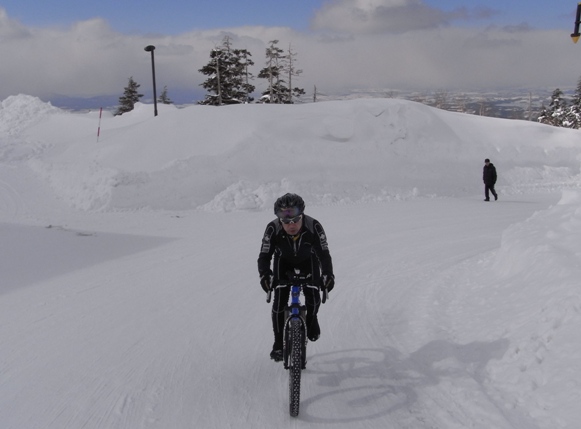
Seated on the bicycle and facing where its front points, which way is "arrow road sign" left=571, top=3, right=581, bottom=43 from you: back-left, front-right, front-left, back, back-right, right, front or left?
back-left

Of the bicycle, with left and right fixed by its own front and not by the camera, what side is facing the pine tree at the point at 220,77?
back

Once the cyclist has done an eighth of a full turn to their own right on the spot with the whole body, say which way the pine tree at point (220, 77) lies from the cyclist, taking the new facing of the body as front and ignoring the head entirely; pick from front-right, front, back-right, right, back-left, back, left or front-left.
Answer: back-right

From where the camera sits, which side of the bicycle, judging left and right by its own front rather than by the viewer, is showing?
front

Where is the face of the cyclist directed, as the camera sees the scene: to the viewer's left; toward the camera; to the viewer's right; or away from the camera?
toward the camera

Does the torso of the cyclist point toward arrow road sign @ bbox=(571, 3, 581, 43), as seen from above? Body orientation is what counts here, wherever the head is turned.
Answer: no
